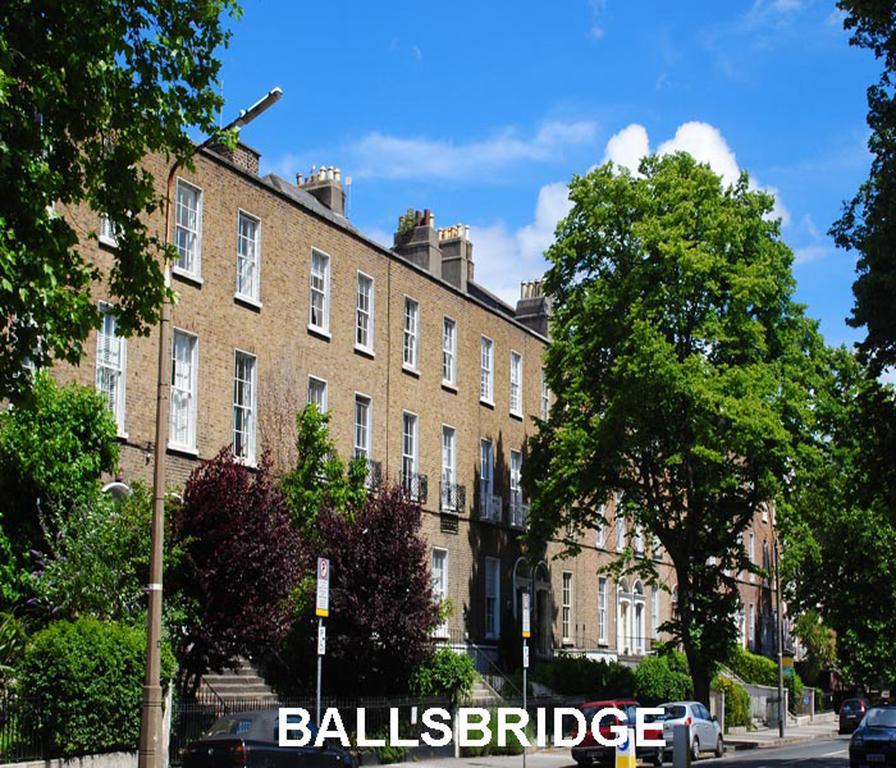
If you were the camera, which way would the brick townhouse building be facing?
facing the viewer and to the right of the viewer

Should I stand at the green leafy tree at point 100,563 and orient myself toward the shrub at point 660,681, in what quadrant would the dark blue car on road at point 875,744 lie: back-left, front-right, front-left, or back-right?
front-right

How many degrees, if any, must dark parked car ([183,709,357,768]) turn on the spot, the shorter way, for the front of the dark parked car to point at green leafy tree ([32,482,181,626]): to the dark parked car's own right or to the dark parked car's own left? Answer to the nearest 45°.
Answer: approximately 90° to the dark parked car's own left

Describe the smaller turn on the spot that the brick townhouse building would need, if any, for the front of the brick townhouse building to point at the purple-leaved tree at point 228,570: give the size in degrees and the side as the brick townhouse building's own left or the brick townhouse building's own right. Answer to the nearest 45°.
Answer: approximately 45° to the brick townhouse building's own right

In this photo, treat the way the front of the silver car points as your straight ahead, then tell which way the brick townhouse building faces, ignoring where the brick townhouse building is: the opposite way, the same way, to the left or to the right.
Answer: to the right

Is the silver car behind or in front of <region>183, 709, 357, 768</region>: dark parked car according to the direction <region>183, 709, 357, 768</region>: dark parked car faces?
in front

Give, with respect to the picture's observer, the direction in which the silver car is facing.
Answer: facing away from the viewer and to the right of the viewer

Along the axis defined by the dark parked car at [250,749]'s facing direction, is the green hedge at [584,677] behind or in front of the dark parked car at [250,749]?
in front

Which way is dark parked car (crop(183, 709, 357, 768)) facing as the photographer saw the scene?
facing away from the viewer and to the right of the viewer

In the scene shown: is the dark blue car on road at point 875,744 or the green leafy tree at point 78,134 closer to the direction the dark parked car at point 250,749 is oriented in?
the dark blue car on road

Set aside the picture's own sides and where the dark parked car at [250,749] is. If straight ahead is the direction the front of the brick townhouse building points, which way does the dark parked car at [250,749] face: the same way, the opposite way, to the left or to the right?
to the left

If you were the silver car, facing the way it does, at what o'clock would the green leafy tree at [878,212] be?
The green leafy tree is roughly at 4 o'clock from the silver car.

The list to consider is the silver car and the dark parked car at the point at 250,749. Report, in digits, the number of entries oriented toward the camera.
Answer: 0

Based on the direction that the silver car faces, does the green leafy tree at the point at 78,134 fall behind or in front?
behind

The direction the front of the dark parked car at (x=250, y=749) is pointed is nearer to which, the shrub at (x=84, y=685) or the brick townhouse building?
the brick townhouse building

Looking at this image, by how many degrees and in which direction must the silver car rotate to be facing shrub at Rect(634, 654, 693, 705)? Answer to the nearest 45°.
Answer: approximately 45° to its left
